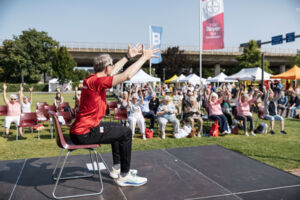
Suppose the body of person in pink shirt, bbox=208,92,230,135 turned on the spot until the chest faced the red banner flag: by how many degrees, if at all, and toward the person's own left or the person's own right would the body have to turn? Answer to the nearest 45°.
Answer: approximately 135° to the person's own left

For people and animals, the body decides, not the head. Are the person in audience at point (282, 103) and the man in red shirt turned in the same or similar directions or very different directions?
very different directions

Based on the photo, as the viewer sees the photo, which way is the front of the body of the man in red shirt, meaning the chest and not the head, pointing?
to the viewer's right

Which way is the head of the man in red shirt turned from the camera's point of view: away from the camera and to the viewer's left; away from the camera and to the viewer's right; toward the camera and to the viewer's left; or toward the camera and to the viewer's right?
away from the camera and to the viewer's right

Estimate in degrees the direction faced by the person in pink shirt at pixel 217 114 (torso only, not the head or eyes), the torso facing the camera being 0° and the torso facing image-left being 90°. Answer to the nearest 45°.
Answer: approximately 315°

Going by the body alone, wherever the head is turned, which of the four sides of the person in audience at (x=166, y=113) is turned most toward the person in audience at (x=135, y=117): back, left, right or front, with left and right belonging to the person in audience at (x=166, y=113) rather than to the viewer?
right

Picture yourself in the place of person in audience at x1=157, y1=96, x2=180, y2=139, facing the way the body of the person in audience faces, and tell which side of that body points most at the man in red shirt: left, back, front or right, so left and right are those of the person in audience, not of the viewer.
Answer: front

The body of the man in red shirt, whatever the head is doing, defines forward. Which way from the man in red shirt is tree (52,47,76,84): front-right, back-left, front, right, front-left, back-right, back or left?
left

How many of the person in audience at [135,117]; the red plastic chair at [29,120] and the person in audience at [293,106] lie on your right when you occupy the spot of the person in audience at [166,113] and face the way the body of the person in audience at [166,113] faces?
2

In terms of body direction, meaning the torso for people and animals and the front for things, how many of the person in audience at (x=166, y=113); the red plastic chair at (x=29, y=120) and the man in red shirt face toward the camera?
2

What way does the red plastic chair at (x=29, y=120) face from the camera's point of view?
toward the camera

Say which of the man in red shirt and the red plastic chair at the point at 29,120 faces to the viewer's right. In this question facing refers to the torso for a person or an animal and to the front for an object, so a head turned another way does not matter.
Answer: the man in red shirt

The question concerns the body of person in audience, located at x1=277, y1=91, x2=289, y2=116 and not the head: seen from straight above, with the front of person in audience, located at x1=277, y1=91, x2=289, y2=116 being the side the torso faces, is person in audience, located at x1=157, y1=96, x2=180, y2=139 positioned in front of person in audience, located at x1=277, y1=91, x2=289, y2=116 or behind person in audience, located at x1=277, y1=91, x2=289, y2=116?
in front

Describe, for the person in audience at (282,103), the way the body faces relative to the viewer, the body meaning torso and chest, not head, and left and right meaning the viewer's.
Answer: facing the viewer and to the left of the viewer
